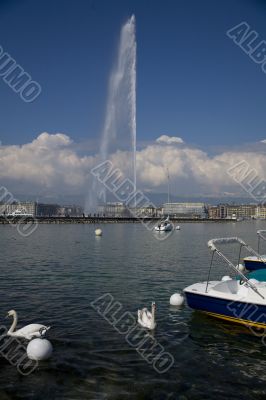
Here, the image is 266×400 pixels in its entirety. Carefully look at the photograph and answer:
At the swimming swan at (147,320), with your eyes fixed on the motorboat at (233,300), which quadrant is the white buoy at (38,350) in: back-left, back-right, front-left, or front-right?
back-right

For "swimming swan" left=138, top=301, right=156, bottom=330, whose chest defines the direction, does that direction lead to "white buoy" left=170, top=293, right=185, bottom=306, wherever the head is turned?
no

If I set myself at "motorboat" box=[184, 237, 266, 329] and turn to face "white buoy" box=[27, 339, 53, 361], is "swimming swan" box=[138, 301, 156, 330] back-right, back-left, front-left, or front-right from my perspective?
front-right

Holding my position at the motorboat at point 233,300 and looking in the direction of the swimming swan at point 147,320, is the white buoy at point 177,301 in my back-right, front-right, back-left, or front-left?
front-right

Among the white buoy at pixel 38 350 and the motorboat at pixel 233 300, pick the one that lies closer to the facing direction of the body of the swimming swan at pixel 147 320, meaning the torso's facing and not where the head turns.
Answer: the motorboat

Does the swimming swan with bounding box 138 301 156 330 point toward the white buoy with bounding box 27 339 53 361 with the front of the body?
no

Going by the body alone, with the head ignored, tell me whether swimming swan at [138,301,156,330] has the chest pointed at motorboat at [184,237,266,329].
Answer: no

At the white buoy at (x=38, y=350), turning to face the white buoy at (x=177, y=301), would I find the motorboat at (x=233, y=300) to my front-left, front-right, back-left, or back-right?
front-right
